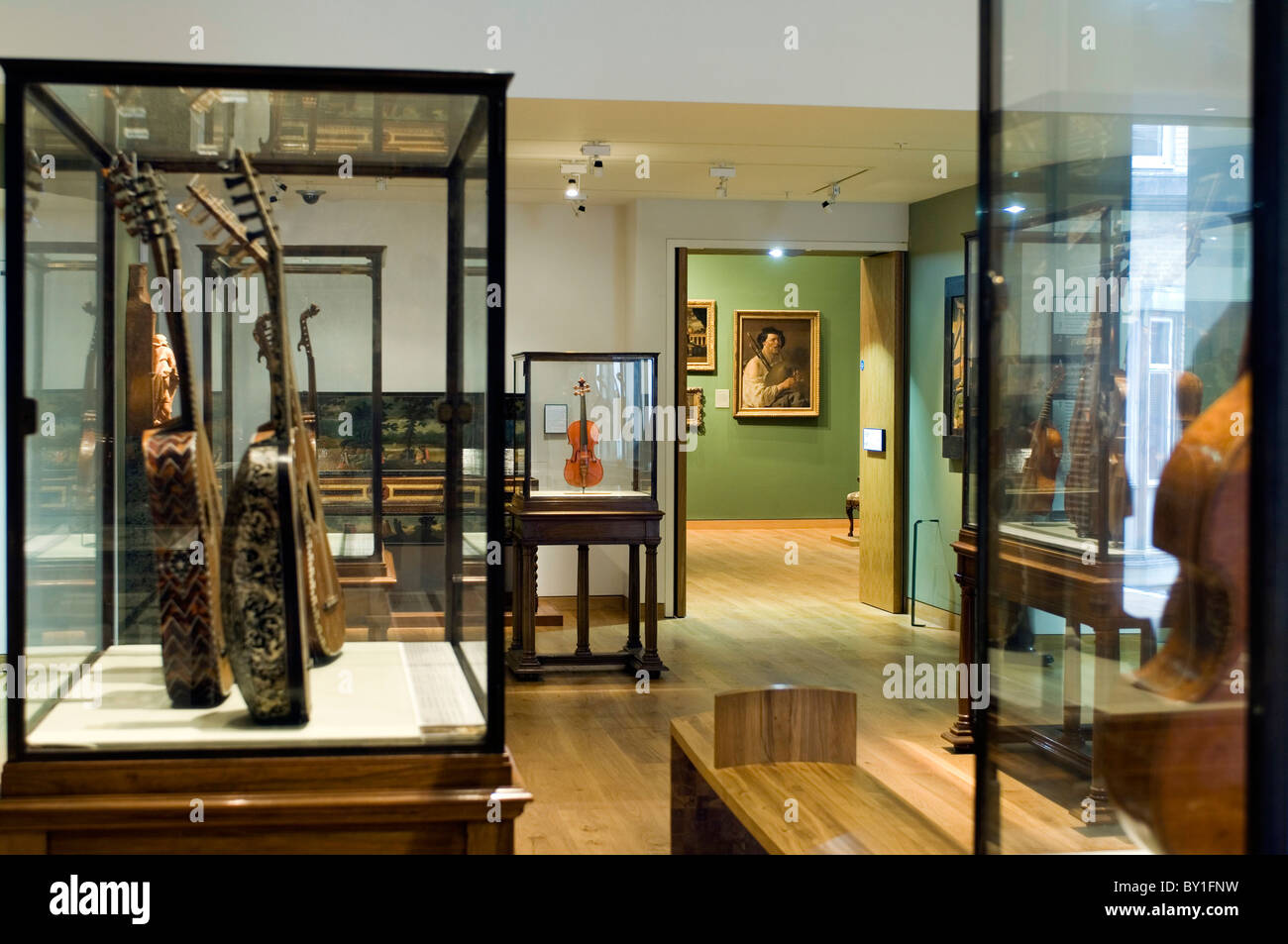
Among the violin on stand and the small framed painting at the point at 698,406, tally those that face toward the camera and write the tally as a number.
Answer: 2

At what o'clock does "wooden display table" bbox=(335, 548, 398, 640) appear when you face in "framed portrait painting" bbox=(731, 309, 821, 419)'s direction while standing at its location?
The wooden display table is roughly at 12 o'clock from the framed portrait painting.

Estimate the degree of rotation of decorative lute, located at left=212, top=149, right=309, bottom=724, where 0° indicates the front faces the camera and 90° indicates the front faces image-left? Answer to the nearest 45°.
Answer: approximately 270°

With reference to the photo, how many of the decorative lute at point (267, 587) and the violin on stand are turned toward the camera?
1

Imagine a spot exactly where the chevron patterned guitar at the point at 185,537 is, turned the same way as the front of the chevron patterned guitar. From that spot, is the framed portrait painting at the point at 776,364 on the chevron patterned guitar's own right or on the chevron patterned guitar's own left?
on the chevron patterned guitar's own left

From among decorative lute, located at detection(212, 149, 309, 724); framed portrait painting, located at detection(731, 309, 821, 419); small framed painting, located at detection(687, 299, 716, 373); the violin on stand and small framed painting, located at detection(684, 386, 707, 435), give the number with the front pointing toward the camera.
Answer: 4

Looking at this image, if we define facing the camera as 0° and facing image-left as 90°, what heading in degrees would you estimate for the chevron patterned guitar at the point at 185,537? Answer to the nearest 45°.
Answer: approximately 270°
